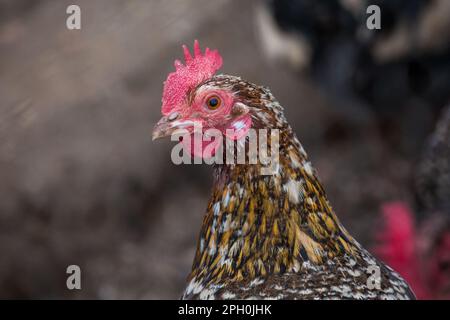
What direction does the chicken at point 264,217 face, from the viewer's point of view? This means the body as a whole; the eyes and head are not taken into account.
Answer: to the viewer's left

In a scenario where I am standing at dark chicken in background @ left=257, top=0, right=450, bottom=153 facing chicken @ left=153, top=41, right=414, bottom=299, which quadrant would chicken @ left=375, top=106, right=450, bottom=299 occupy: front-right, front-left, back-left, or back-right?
front-left

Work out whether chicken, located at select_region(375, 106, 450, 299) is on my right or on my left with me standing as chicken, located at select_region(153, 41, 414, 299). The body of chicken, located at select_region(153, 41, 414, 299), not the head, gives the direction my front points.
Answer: on my right
